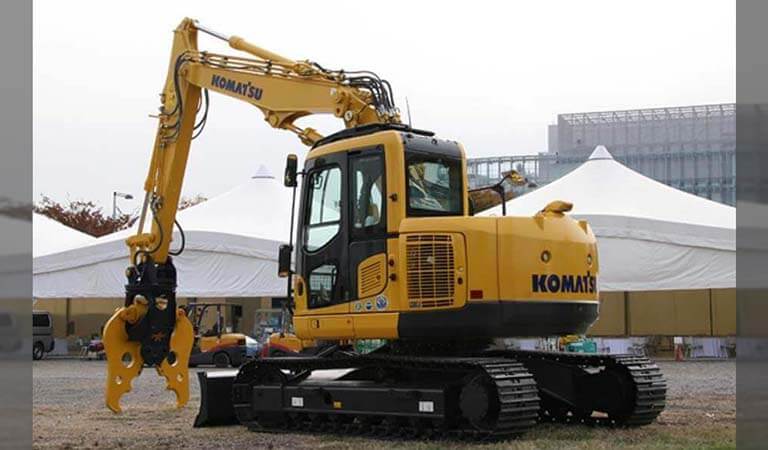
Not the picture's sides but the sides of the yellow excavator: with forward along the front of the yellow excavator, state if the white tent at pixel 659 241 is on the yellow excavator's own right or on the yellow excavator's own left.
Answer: on the yellow excavator's own right

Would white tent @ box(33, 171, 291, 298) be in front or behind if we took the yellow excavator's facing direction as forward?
in front

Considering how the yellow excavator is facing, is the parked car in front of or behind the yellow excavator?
in front

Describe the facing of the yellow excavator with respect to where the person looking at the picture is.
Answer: facing away from the viewer and to the left of the viewer
